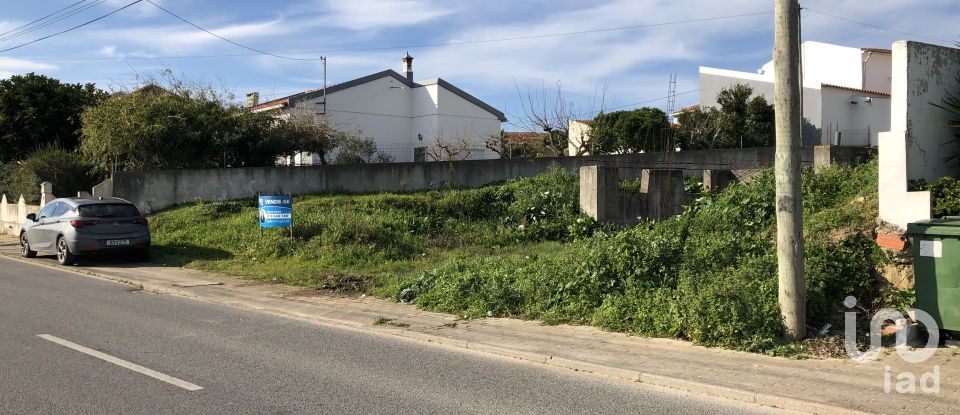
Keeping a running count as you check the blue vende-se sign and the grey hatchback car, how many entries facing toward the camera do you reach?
1

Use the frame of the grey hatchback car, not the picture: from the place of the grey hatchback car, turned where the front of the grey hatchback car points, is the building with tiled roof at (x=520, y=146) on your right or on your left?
on your right

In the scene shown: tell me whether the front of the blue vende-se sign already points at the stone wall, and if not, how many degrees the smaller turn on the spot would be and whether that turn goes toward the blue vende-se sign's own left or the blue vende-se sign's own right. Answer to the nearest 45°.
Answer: approximately 135° to the blue vende-se sign's own right

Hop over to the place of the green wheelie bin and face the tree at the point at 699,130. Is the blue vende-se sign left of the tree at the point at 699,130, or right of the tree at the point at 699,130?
left

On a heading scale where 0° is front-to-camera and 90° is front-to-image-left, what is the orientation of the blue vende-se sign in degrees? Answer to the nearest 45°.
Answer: approximately 0°

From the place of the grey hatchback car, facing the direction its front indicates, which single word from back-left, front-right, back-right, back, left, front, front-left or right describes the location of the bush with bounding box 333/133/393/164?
right

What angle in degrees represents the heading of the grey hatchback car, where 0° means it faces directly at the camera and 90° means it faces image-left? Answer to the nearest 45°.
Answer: approximately 135°

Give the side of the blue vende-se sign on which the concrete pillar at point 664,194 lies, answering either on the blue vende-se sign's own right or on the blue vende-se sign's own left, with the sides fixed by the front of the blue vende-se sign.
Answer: on the blue vende-se sign's own left

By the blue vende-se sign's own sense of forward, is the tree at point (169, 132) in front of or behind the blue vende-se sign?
behind

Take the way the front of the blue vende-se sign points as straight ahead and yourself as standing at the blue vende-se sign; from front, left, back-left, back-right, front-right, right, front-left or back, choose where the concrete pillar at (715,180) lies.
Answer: left

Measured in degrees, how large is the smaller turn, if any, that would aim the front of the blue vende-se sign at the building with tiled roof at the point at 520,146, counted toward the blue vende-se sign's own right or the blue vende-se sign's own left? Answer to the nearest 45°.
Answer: approximately 135° to the blue vende-se sign's own left

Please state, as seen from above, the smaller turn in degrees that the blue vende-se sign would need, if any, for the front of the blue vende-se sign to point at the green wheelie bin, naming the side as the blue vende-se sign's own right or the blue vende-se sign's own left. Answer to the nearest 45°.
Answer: approximately 45° to the blue vende-se sign's own left

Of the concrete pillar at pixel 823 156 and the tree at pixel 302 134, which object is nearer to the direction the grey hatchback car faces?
the tree
